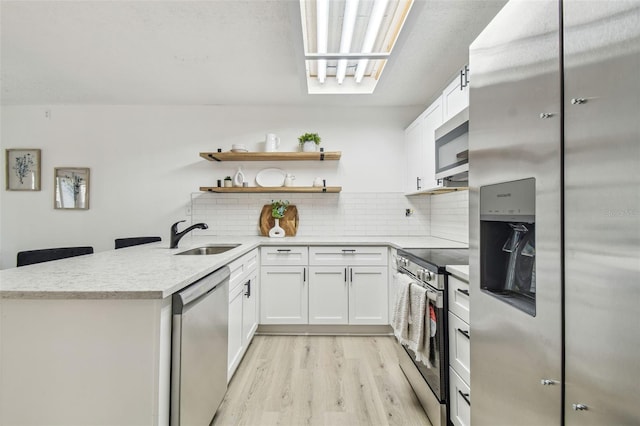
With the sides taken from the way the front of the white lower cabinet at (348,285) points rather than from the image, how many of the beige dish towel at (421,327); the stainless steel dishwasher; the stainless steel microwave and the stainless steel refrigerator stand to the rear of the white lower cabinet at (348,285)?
0

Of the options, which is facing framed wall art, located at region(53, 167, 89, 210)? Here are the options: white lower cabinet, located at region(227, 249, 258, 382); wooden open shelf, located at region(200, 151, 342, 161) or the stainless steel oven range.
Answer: the stainless steel oven range

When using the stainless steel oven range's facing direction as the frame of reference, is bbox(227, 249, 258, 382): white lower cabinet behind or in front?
in front

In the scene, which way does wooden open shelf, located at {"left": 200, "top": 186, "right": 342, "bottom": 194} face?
toward the camera

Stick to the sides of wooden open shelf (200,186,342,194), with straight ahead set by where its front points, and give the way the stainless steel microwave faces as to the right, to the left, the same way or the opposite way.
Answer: to the right

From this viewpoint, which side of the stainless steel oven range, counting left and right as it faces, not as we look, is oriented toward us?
left

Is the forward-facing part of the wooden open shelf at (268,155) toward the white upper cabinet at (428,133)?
no

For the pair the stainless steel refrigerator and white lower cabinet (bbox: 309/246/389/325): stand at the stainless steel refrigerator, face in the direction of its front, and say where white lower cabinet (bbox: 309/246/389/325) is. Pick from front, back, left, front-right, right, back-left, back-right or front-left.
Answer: right

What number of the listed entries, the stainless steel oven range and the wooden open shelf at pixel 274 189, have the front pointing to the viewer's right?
0

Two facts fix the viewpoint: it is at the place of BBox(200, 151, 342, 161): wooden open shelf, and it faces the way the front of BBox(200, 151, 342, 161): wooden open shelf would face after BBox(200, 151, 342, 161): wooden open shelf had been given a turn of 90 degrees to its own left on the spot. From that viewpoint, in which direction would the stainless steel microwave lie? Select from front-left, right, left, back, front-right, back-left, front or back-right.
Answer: front-right

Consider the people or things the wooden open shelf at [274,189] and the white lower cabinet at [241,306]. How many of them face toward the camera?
1

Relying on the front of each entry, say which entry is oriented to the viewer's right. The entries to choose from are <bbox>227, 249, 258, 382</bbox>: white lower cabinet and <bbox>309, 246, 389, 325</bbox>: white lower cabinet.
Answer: <bbox>227, 249, 258, 382</bbox>: white lower cabinet

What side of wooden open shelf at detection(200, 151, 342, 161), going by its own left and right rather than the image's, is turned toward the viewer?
front

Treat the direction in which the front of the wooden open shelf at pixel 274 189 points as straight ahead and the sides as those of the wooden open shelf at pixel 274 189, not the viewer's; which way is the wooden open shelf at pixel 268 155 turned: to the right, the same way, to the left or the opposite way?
the same way

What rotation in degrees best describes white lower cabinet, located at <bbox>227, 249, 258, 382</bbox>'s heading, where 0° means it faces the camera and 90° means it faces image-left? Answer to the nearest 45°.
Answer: approximately 270°

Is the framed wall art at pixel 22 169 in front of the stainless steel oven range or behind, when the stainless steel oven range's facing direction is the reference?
in front

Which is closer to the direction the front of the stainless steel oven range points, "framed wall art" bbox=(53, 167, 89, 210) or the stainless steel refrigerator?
the framed wall art

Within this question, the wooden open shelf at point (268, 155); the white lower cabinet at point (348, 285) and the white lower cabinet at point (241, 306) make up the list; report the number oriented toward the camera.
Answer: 2

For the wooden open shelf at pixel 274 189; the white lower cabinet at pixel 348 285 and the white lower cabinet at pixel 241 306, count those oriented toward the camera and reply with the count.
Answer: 2

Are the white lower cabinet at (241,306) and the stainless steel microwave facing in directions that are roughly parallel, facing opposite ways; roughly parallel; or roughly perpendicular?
roughly parallel, facing opposite ways

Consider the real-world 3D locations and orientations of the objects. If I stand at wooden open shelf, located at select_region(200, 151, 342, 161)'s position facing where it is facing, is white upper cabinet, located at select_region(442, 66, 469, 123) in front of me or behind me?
in front
